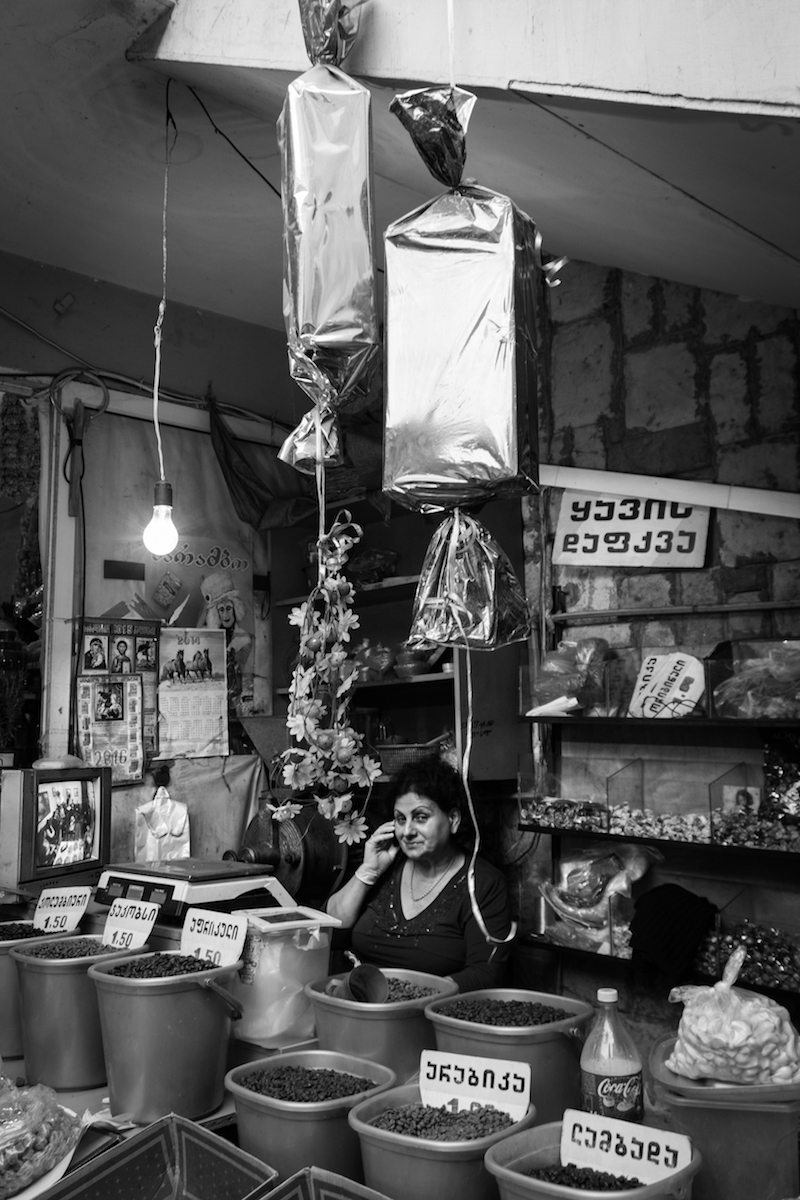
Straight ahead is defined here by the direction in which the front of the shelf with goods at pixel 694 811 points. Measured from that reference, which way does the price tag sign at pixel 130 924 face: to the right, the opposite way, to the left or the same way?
the same way

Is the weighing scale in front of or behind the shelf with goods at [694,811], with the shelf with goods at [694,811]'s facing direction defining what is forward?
in front

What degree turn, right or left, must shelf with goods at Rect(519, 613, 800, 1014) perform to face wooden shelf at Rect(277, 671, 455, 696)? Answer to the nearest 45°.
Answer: approximately 90° to its right

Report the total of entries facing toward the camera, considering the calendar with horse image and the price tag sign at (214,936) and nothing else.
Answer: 2

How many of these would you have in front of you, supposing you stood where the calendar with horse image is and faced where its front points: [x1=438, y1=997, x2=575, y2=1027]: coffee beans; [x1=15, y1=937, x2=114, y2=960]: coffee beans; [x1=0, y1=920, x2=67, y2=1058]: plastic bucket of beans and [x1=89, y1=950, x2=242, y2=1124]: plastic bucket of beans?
4
